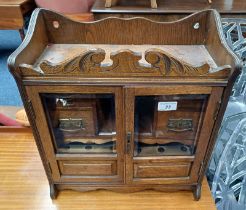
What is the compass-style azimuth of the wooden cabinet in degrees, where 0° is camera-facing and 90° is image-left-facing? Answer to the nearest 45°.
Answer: approximately 0°
